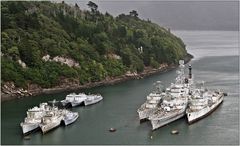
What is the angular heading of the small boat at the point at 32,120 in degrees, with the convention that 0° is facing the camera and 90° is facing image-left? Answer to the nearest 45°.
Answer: approximately 45°

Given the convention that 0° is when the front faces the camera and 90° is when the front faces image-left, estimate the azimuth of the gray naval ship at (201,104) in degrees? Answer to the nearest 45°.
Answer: approximately 45°

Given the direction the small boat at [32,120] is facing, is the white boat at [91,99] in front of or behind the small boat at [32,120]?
behind

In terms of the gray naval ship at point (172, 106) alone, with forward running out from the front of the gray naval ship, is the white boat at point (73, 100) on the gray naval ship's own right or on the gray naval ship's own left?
on the gray naval ship's own right

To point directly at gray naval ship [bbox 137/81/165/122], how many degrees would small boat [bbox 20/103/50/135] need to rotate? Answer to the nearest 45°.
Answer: approximately 135° to its left

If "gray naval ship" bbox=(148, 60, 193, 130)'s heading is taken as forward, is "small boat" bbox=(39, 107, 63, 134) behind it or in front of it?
in front

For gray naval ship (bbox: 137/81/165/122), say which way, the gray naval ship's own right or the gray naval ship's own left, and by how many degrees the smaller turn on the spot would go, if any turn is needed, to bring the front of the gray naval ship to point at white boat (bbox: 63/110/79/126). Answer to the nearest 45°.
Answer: approximately 45° to the gray naval ship's own right
